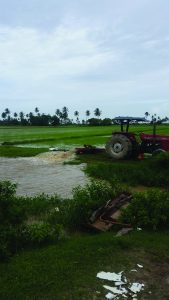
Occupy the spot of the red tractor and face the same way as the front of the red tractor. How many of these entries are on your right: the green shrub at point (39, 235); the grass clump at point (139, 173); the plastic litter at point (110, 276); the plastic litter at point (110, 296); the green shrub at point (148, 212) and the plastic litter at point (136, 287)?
6

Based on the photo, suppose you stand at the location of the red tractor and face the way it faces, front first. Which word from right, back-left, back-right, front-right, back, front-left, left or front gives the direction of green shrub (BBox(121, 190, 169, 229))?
right

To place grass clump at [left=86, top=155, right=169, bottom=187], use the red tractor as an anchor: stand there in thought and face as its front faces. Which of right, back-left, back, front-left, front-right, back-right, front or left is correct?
right

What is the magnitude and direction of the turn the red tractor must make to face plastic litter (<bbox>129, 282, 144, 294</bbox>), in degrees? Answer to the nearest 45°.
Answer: approximately 90° to its right

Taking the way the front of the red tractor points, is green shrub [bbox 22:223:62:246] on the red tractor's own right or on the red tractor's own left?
on the red tractor's own right

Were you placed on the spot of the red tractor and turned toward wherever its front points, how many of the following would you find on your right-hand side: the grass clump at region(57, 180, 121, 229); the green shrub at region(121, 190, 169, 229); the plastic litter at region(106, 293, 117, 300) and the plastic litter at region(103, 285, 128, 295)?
4

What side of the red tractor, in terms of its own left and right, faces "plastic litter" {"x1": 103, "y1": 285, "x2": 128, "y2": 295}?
right

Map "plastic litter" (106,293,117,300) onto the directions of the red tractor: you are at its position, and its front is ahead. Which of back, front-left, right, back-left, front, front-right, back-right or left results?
right

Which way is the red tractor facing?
to the viewer's right

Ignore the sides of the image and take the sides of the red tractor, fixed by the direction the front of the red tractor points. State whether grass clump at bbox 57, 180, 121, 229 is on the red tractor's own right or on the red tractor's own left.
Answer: on the red tractor's own right

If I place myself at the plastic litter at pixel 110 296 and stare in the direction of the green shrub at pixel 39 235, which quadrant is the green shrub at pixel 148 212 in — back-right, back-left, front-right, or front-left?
front-right

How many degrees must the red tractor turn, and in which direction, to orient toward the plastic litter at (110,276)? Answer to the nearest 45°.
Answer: approximately 90° to its right
